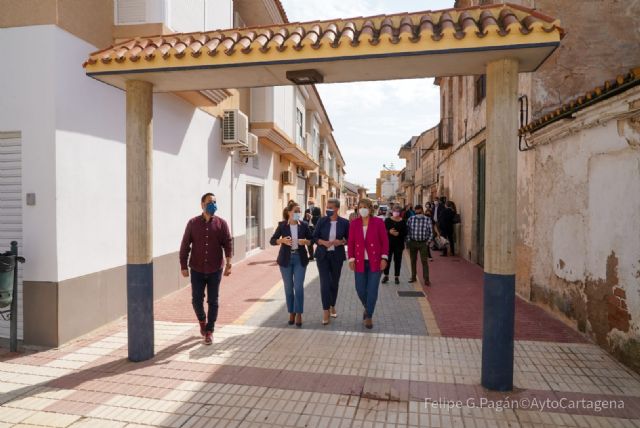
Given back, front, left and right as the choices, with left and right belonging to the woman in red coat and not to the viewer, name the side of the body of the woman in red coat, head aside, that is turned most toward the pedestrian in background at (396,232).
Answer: back

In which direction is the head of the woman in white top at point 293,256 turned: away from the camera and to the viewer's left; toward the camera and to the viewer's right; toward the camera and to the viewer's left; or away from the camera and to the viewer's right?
toward the camera and to the viewer's right

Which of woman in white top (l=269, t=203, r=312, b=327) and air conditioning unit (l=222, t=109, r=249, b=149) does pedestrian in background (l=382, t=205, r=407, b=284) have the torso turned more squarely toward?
the woman in white top

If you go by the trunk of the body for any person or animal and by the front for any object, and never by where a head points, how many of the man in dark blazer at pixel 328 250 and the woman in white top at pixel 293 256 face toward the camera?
2

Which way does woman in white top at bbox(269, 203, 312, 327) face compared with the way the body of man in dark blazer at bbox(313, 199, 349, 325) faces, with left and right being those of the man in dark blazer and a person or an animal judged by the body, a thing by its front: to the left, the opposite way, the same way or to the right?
the same way

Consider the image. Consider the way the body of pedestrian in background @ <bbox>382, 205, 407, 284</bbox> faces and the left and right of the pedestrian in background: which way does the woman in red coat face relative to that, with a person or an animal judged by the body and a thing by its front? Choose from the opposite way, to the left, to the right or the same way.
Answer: the same way

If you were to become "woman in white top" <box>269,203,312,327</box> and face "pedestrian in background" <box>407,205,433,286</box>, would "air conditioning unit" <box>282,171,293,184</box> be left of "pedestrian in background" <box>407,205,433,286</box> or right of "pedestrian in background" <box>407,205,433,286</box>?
left

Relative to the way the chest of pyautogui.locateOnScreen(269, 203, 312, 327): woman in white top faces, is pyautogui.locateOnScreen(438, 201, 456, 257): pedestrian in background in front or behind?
behind

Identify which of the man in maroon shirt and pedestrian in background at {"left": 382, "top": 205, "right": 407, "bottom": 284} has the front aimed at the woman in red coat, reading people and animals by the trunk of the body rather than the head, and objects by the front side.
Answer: the pedestrian in background

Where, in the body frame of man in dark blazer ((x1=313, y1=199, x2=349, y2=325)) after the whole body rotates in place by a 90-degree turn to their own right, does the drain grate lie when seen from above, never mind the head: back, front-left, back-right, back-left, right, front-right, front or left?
back-right

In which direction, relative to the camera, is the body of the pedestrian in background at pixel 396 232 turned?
toward the camera

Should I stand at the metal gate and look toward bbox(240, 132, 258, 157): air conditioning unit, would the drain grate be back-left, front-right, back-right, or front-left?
front-right

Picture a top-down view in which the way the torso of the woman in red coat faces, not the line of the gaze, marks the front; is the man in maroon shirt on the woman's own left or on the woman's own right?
on the woman's own right

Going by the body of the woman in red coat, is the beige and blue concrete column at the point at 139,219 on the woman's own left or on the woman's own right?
on the woman's own right

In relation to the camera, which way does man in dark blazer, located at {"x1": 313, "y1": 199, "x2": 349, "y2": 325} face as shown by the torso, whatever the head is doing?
toward the camera

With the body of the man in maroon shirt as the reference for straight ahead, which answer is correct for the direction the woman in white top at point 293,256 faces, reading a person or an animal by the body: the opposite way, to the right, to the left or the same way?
the same way
